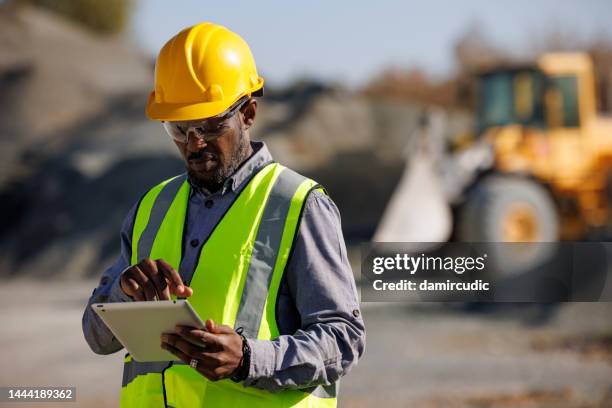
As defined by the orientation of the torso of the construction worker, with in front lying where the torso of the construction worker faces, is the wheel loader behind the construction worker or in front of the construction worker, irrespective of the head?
behind

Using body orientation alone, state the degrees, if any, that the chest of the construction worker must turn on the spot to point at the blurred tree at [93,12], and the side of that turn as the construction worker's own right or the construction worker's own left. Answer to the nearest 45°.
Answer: approximately 135° to the construction worker's own right

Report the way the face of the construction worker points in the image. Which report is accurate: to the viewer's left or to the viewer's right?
to the viewer's left
